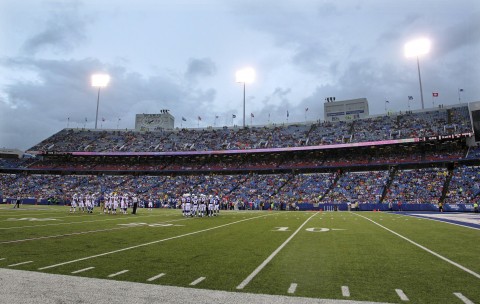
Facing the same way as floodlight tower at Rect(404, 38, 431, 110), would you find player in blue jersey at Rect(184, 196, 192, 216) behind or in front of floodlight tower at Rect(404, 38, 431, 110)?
in front

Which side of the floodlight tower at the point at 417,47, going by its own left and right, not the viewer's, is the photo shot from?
front

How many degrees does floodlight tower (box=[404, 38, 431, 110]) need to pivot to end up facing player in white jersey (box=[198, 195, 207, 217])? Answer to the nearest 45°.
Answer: approximately 45° to its right
